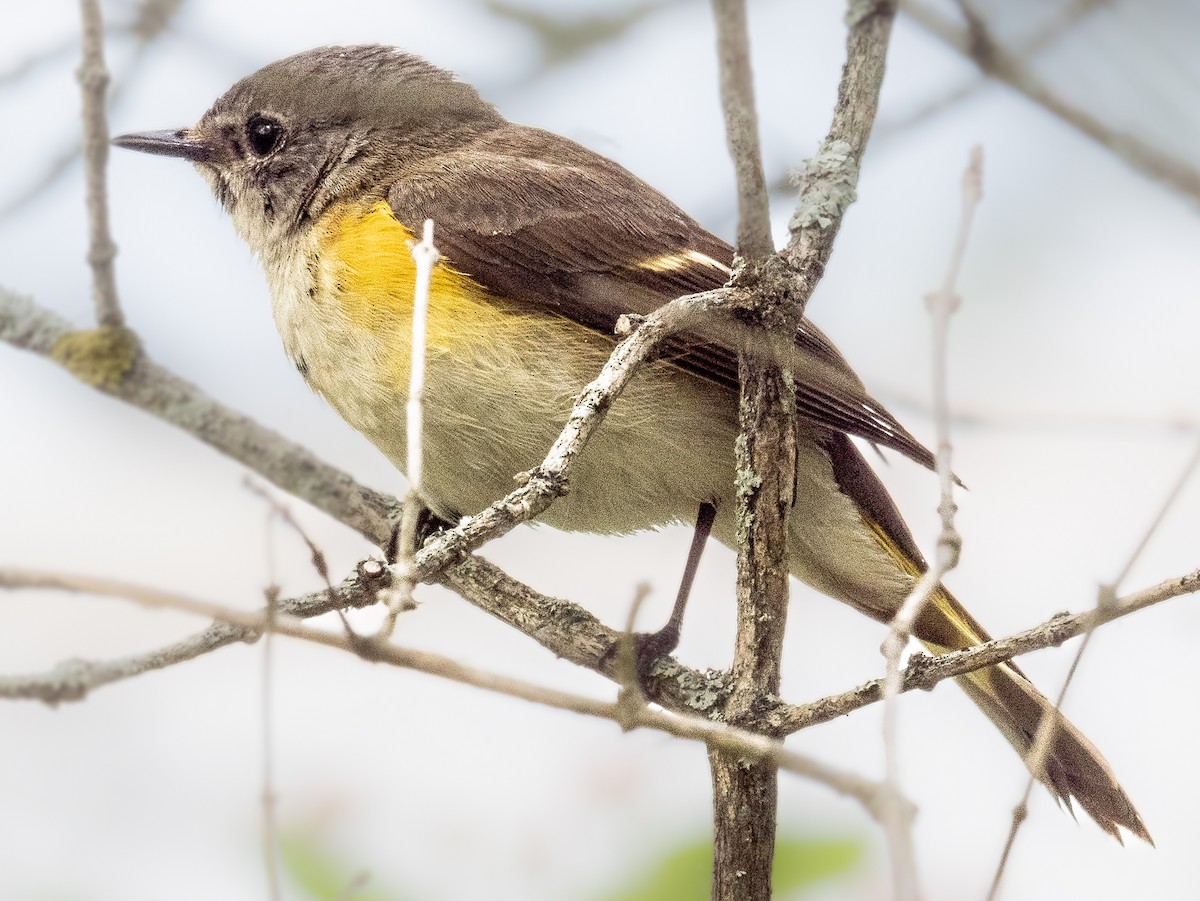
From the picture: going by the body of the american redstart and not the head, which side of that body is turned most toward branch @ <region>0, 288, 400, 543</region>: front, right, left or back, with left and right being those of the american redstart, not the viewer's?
front

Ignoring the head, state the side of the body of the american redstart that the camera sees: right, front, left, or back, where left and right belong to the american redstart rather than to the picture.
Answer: left
